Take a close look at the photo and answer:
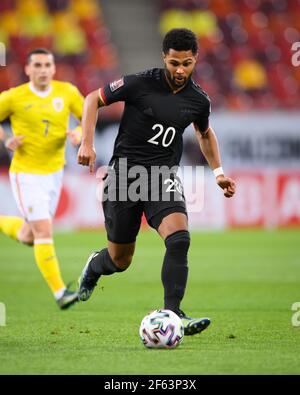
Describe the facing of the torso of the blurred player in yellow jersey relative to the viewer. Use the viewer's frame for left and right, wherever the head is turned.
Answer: facing the viewer and to the right of the viewer

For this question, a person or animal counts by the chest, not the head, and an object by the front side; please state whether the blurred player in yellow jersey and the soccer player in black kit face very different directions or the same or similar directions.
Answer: same or similar directions

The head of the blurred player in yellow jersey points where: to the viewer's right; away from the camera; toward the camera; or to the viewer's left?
toward the camera

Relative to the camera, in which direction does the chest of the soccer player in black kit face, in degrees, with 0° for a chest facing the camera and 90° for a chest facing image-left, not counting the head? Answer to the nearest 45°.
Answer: approximately 315°

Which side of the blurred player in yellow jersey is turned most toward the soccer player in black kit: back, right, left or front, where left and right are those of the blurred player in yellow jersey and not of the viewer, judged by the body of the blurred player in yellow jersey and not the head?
front

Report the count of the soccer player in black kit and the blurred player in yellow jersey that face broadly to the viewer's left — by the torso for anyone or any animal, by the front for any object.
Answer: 0
